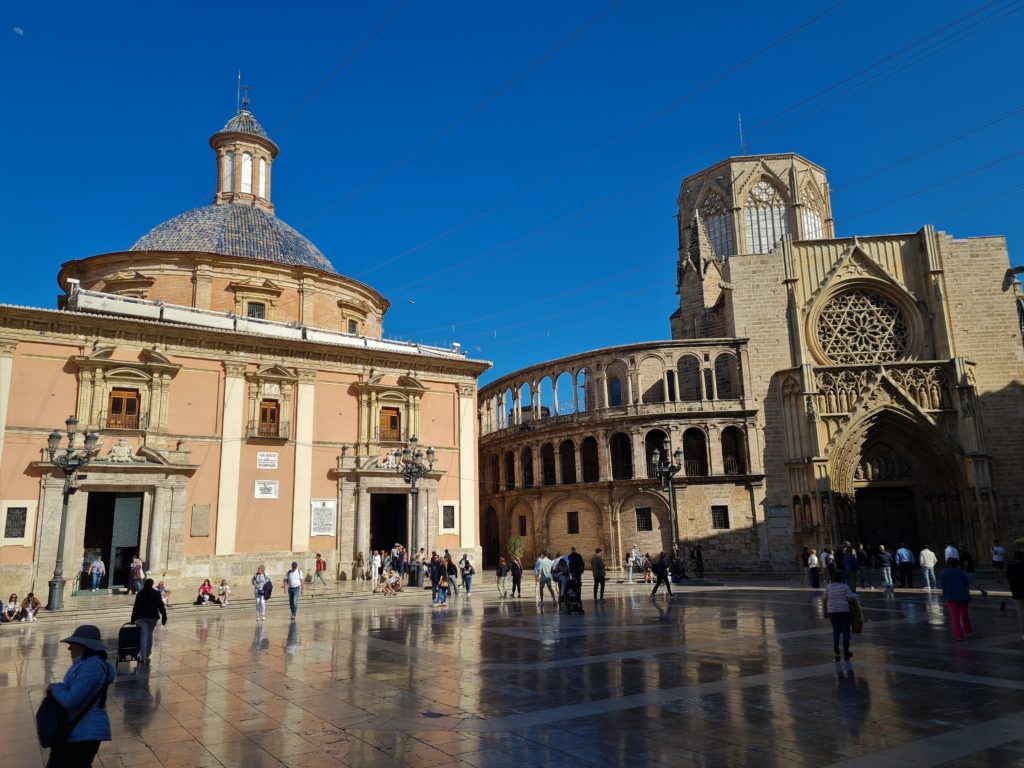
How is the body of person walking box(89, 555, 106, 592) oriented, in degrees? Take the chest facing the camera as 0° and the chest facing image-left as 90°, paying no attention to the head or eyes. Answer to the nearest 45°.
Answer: approximately 0°

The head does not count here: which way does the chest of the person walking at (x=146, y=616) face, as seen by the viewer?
away from the camera

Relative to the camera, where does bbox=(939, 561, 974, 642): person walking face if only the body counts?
away from the camera

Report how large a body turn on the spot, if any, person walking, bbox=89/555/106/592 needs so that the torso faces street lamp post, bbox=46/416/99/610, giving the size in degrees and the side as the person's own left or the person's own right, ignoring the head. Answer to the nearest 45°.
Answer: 0° — they already face it

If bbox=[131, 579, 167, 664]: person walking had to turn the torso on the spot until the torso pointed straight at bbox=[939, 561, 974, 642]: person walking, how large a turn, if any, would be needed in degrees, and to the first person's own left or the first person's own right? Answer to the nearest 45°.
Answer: approximately 90° to the first person's own right

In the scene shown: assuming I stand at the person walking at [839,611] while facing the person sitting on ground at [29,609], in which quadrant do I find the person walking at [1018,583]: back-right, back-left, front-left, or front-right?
back-right

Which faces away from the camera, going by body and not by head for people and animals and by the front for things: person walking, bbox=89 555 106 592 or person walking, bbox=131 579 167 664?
person walking, bbox=131 579 167 664
